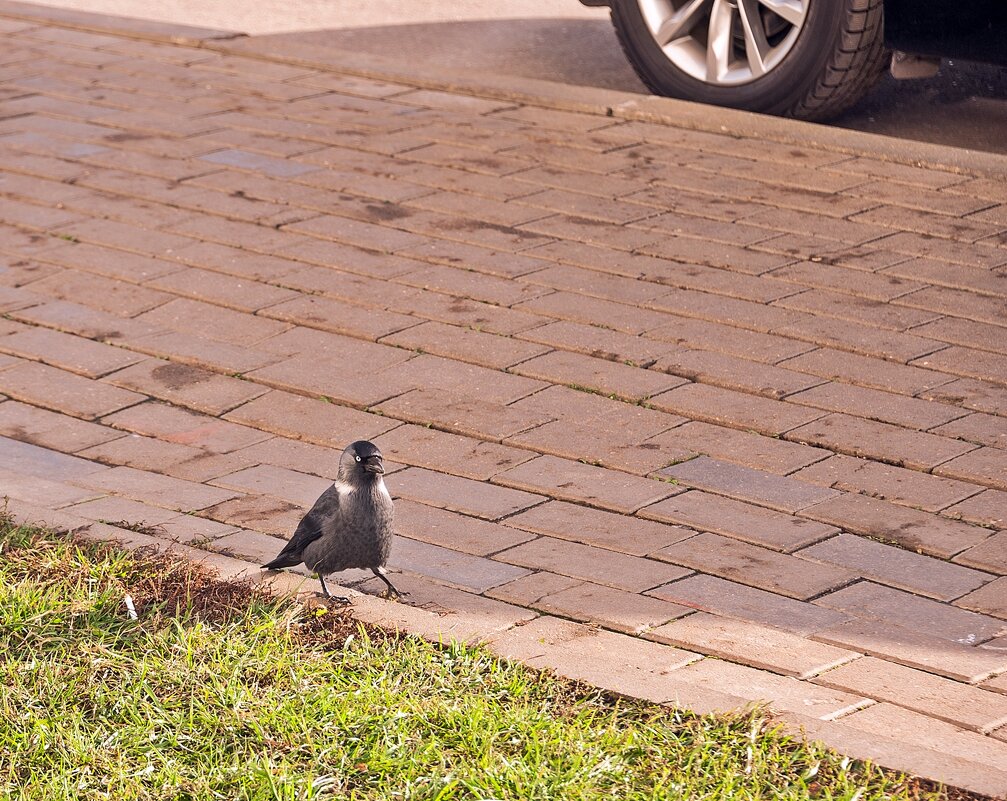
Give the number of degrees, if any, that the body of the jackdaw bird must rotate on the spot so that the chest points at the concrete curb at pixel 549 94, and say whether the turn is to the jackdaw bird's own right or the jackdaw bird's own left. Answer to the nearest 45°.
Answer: approximately 135° to the jackdaw bird's own left

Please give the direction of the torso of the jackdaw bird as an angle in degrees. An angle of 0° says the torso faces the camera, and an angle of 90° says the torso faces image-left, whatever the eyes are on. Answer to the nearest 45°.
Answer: approximately 315°
